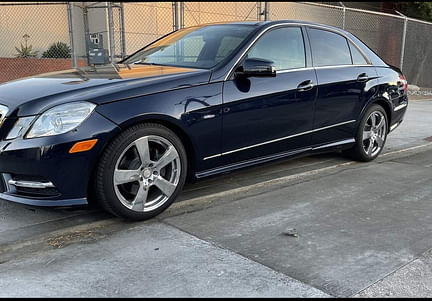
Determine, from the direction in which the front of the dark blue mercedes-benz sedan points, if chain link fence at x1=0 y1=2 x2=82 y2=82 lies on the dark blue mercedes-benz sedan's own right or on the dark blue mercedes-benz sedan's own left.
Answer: on the dark blue mercedes-benz sedan's own right

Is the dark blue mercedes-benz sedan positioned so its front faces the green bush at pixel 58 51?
no

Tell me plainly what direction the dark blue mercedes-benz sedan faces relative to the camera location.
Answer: facing the viewer and to the left of the viewer

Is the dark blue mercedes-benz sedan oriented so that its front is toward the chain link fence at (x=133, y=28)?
no
